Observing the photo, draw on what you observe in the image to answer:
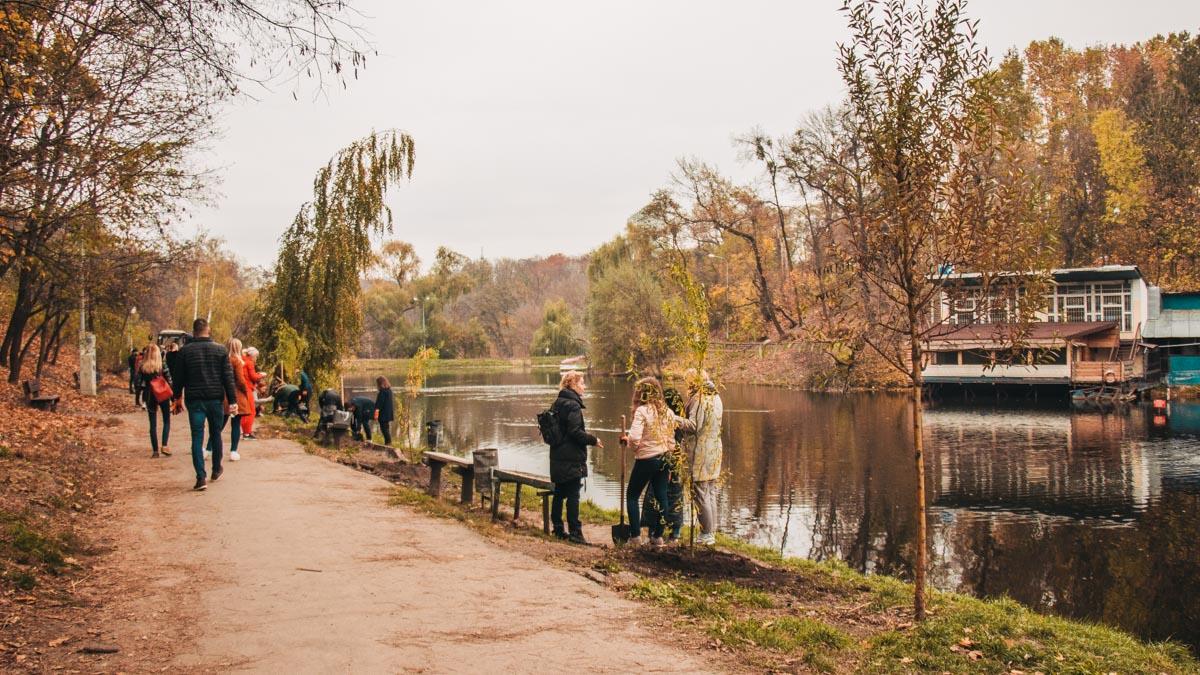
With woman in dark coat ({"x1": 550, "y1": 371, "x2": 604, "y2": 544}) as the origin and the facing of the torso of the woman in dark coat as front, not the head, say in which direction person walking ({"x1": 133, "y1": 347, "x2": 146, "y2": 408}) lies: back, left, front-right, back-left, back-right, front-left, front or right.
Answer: back-left

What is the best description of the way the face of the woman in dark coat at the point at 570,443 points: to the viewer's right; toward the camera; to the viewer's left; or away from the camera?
to the viewer's right

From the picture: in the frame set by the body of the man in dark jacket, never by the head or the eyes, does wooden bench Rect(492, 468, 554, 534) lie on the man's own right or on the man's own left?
on the man's own right

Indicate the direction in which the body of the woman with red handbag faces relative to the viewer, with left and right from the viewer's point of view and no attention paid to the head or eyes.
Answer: facing away from the viewer

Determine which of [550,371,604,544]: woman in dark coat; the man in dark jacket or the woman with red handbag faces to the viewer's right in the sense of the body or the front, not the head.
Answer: the woman in dark coat

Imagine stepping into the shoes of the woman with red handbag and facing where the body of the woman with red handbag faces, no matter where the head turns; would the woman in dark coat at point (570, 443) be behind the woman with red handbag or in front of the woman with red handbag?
behind

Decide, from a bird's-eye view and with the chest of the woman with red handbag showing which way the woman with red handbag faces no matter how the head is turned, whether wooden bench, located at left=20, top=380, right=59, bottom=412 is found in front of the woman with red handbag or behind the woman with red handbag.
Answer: in front

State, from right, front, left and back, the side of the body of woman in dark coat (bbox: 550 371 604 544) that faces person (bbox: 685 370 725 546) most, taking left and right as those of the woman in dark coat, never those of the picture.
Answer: front

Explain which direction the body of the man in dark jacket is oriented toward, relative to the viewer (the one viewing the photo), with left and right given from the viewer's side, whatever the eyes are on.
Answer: facing away from the viewer

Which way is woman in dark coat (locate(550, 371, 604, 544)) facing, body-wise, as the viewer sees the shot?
to the viewer's right

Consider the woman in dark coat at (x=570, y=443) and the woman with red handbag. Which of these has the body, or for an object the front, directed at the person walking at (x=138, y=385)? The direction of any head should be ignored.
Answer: the woman with red handbag

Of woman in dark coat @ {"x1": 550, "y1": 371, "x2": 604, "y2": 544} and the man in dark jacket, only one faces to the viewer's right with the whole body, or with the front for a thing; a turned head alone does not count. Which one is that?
the woman in dark coat

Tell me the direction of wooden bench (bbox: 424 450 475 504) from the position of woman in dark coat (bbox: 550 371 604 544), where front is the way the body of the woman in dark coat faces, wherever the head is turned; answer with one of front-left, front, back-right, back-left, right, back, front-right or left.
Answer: back-left

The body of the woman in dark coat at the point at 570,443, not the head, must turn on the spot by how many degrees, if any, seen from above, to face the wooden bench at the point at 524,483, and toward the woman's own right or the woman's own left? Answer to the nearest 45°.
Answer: approximately 135° to the woman's own left

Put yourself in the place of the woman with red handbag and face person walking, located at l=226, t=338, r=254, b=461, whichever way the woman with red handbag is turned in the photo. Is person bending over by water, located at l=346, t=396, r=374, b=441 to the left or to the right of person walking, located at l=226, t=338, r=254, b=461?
left
